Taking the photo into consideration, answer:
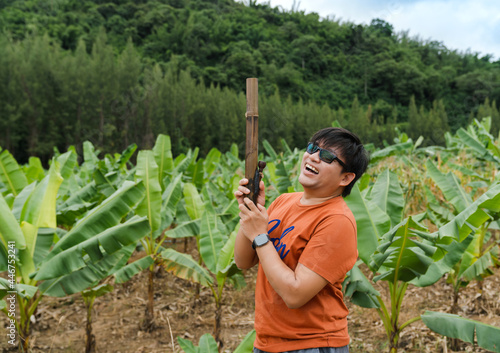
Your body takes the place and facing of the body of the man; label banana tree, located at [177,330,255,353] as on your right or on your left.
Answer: on your right

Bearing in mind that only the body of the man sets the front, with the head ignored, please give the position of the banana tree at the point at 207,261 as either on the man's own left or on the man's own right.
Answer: on the man's own right

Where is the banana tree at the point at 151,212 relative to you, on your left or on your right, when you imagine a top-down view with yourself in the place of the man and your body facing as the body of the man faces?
on your right

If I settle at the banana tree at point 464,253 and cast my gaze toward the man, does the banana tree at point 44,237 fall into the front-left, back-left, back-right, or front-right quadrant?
front-right

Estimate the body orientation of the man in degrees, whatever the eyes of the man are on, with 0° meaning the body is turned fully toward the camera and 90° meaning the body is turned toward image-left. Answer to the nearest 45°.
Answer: approximately 45°

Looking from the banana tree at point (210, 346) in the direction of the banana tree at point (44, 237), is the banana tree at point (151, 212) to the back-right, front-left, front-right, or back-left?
front-right

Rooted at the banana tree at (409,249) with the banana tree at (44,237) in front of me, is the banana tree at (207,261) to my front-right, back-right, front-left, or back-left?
front-right
